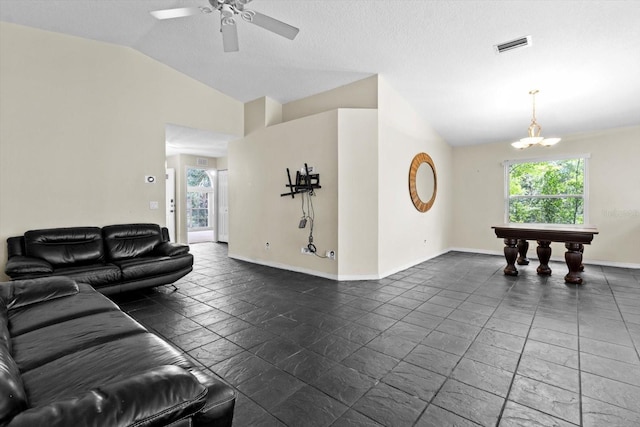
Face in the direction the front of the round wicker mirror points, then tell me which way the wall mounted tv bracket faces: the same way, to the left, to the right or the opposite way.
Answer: to the right

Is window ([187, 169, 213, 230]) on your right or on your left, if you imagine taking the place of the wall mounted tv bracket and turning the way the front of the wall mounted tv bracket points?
on your right

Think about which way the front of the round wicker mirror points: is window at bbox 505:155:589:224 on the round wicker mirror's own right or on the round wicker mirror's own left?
on the round wicker mirror's own left

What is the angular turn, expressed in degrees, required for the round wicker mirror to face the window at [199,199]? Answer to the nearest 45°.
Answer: approximately 135° to its right

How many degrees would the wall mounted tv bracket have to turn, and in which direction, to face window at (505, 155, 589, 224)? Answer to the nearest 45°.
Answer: approximately 135° to its left

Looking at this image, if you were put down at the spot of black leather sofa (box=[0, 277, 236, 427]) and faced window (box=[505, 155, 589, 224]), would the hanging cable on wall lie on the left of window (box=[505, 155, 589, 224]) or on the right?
left

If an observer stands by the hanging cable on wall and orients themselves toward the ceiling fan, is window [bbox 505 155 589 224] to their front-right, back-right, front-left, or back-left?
back-left

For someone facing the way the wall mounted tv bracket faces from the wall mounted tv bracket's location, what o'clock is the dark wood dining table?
The dark wood dining table is roughly at 8 o'clock from the wall mounted tv bracket.

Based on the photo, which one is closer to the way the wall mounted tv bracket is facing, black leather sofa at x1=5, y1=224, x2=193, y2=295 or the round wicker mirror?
the black leather sofa

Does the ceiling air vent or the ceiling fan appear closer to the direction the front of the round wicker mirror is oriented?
the ceiling air vent

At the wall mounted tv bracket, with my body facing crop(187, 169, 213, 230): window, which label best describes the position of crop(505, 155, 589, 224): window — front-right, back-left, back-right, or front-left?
back-right

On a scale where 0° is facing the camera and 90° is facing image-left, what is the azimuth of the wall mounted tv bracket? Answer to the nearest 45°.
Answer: approximately 45°

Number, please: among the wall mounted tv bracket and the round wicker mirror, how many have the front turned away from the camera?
0

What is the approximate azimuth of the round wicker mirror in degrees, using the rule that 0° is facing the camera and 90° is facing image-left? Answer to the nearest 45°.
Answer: approximately 315°

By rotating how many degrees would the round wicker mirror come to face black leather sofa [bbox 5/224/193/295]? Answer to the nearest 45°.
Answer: approximately 90° to its right
